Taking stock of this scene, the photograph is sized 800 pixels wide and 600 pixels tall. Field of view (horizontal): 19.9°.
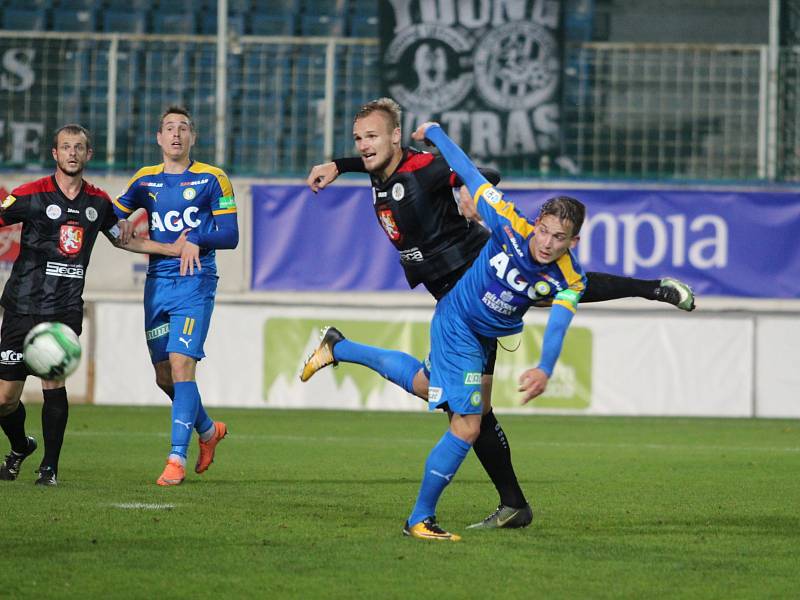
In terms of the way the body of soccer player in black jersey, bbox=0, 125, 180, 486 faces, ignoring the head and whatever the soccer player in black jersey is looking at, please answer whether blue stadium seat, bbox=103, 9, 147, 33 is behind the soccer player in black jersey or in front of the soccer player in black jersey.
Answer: behind

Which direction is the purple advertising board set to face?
toward the camera

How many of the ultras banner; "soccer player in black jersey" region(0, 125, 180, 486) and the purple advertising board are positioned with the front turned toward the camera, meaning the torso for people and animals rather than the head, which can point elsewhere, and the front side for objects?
3

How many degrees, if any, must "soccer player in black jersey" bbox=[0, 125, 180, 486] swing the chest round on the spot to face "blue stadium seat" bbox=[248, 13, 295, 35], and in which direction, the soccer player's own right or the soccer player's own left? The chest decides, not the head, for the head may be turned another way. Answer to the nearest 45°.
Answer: approximately 180°

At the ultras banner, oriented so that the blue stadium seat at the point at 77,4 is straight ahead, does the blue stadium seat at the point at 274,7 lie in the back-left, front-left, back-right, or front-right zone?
front-right

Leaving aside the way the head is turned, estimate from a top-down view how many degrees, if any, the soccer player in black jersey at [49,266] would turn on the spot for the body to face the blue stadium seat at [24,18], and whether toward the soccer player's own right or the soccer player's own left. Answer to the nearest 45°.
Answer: approximately 180°

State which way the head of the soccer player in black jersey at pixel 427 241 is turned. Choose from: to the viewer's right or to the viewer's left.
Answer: to the viewer's left

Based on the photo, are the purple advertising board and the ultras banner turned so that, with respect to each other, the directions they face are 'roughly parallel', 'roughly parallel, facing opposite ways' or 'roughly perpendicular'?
roughly parallel

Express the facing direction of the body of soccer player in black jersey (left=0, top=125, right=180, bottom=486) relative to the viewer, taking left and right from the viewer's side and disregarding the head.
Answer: facing the viewer

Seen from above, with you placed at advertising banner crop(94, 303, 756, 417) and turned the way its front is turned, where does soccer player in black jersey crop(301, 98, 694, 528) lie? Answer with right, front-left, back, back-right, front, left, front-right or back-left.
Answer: front

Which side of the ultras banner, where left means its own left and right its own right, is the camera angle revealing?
front
